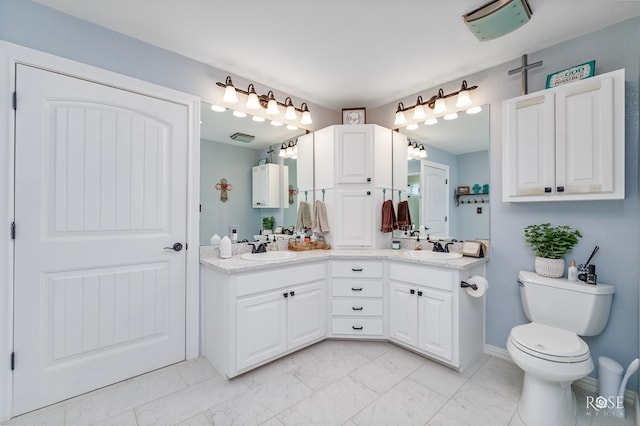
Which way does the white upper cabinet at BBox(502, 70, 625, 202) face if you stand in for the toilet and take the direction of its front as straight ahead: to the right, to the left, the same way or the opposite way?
the same way

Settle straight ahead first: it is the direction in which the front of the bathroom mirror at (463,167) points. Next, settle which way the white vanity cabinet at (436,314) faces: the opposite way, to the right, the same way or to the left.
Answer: the same way

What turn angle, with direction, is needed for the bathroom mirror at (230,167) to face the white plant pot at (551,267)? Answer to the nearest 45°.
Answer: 0° — it already faces it

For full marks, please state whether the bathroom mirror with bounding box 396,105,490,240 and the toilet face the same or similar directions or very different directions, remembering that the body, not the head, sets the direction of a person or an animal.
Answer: same or similar directions

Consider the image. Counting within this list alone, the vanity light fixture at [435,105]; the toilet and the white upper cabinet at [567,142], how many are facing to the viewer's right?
0

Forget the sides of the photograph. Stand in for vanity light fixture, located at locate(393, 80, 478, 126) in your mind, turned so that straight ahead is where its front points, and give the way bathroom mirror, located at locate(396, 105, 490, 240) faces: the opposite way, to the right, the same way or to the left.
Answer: the same way

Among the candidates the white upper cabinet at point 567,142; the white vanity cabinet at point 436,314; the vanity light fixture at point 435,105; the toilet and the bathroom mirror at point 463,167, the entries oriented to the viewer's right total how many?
0

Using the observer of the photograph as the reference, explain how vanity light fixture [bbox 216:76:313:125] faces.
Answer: facing the viewer and to the right of the viewer

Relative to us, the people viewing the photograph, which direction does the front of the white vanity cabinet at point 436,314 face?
facing the viewer and to the left of the viewer

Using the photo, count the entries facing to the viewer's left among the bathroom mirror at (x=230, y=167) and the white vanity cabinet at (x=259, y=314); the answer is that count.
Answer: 0

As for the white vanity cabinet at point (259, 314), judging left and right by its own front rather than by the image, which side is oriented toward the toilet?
front

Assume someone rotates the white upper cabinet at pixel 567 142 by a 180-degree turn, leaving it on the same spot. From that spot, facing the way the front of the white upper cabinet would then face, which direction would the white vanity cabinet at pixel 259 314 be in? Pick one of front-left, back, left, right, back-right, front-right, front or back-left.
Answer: back
